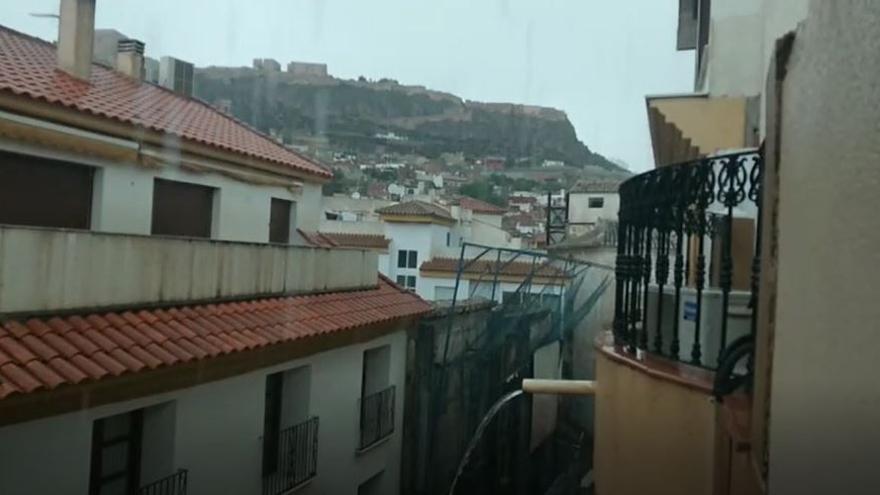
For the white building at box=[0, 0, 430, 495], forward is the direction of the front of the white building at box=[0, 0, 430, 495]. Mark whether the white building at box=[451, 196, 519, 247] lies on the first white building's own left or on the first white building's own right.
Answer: on the first white building's own left

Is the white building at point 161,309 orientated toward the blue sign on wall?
yes

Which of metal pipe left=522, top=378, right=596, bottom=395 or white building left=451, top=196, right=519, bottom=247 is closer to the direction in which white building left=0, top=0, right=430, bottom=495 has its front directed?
the metal pipe

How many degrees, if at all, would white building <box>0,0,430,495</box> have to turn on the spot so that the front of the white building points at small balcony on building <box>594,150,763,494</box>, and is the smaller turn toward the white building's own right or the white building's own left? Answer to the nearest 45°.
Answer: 0° — it already faces it

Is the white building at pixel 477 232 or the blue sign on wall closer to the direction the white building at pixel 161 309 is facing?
the blue sign on wall

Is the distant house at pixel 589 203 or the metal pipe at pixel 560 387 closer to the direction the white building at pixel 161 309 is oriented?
the metal pipe

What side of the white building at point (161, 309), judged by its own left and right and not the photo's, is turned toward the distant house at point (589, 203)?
left

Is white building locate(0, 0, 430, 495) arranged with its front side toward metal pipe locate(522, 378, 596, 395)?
yes

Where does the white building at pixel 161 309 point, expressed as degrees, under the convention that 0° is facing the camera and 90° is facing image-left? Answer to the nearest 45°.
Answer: approximately 315°
